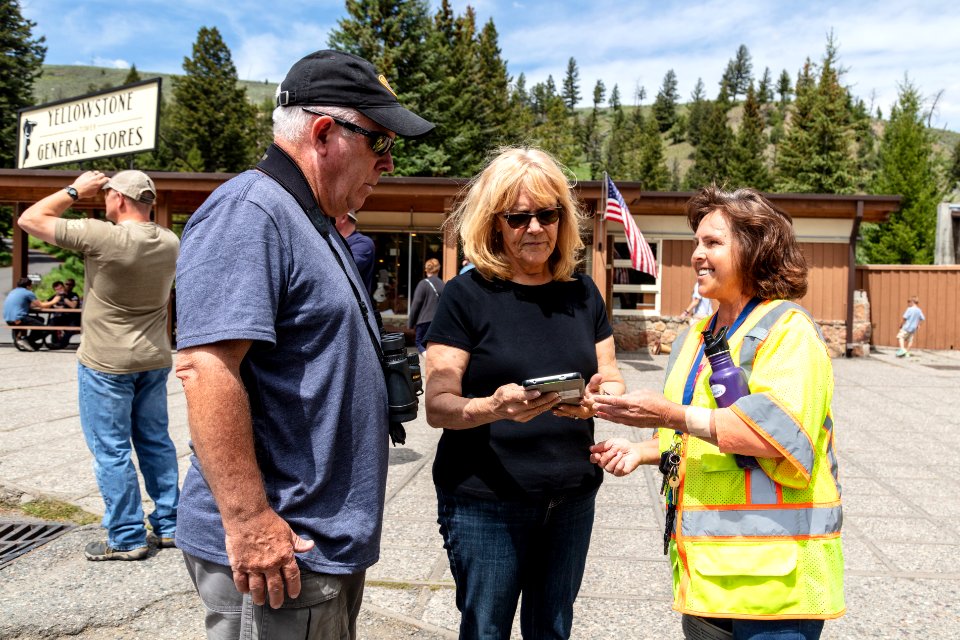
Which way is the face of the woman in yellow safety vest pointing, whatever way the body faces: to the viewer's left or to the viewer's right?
to the viewer's left

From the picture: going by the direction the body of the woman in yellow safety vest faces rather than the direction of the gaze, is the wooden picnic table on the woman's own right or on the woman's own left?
on the woman's own right

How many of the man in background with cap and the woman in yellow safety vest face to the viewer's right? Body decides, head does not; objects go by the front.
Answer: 0

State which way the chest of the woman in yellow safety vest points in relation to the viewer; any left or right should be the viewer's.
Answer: facing the viewer and to the left of the viewer

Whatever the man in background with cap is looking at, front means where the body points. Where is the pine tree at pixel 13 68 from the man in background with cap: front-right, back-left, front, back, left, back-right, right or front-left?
front-right

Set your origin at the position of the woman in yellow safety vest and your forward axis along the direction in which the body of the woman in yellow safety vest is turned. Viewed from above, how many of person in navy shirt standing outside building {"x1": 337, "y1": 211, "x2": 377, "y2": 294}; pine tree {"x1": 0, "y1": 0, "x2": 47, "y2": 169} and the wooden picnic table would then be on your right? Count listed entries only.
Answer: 3

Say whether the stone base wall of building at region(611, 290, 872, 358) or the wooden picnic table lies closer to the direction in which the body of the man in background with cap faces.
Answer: the wooden picnic table

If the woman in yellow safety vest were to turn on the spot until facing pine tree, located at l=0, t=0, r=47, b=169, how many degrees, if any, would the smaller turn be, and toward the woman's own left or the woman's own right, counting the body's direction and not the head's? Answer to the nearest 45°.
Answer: approximately 90° to the woman's own right

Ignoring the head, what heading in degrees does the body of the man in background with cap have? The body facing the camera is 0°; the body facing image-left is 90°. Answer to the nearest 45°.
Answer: approximately 135°

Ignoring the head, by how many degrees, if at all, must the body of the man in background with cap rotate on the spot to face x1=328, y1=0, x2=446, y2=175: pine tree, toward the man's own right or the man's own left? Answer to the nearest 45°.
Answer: approximately 90° to the man's own right

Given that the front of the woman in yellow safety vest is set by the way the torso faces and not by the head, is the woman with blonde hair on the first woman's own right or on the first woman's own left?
on the first woman's own right
